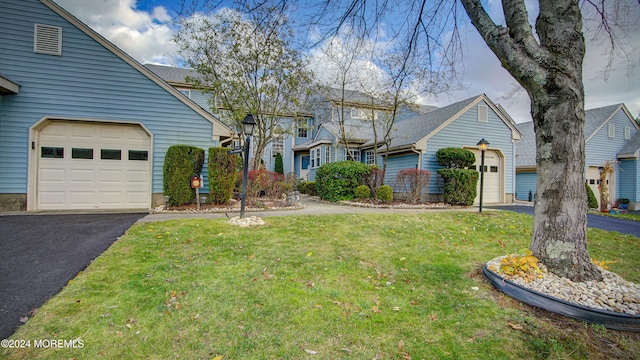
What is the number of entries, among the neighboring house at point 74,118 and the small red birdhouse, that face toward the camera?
2

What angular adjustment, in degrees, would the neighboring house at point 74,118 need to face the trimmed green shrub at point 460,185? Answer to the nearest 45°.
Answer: approximately 90° to its left

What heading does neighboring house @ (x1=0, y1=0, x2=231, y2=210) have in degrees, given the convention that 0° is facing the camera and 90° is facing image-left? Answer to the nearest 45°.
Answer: approximately 0°

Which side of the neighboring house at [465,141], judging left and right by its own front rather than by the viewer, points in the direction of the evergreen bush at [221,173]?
right

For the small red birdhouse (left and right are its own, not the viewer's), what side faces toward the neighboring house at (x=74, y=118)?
right

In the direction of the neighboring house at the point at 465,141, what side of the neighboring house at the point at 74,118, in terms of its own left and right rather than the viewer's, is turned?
left

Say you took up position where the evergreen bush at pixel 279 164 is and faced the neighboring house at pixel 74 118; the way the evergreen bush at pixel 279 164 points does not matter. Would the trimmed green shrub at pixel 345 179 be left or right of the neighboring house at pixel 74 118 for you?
left

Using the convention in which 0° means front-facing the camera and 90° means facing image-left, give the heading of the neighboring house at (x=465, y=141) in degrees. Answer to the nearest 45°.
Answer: approximately 315°
